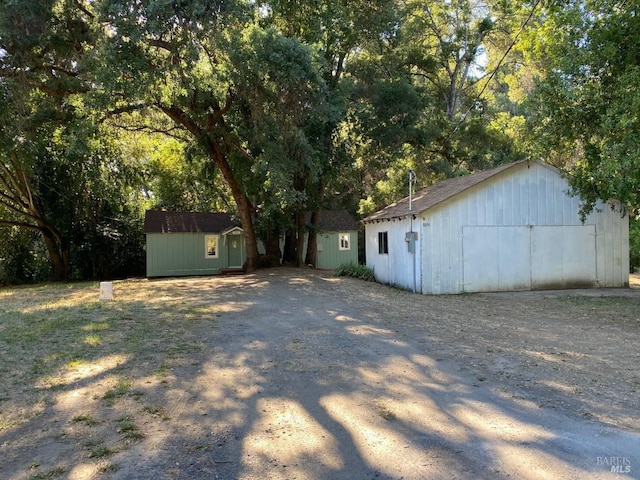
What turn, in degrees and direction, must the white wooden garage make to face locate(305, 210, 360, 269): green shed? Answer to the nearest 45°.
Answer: approximately 135° to its right

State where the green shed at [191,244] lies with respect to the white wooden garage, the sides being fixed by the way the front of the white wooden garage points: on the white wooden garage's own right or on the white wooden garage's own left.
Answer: on the white wooden garage's own right

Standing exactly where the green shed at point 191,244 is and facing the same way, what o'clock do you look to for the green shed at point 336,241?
the green shed at point 336,241 is roughly at 9 o'clock from the green shed at point 191,244.

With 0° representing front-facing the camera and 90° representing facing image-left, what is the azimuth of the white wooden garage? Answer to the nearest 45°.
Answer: approximately 0°

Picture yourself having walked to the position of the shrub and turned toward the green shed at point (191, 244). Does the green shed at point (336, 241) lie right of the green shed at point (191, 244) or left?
right

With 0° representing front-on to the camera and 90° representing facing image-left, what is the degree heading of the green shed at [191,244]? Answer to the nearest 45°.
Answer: approximately 0°

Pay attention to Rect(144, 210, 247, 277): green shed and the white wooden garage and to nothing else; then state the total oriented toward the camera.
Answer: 2

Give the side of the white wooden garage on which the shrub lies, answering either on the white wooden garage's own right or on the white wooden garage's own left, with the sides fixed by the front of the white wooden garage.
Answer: on the white wooden garage's own right

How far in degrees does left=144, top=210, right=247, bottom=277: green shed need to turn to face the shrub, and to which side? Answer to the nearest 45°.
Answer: approximately 45° to its left
